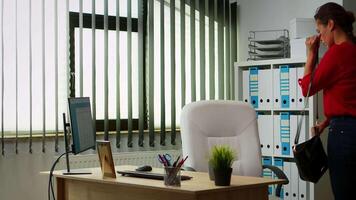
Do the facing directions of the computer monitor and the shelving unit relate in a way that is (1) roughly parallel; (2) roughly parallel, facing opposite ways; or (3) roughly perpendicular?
roughly perpendicular

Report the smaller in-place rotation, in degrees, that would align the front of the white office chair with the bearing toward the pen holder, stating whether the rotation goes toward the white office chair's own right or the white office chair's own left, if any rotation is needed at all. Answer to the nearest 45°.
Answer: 0° — it already faces it

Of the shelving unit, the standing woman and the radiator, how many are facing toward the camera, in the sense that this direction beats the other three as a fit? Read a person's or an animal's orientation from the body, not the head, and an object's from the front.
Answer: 2

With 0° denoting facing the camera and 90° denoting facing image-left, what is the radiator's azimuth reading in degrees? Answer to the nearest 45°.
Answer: approximately 0°

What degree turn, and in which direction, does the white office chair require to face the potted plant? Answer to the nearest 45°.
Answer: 0° — it already faces it

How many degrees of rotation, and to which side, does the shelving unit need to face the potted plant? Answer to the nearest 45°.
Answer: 0° — it already faces it

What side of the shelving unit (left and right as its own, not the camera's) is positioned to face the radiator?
right

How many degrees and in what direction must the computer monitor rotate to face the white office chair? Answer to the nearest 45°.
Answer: approximately 45° to its left

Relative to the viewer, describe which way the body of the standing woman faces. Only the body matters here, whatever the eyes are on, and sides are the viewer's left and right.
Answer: facing to the left of the viewer

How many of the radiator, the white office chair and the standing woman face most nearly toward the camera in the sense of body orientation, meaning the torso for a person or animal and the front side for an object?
2

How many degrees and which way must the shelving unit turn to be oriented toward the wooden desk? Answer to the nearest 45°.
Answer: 0° — it already faces it

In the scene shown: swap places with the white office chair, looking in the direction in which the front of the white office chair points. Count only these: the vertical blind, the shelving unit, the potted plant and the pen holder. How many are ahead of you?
2

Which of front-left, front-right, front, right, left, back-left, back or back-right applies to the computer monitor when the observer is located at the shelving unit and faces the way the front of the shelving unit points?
front-right
